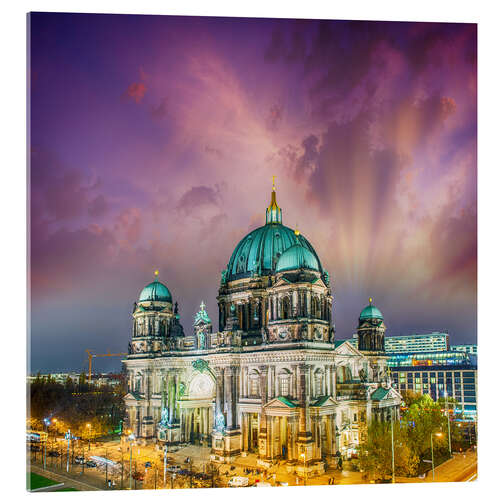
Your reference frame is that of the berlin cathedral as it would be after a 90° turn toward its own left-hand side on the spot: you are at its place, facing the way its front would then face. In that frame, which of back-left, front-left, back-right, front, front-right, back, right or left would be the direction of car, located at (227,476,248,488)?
front-right

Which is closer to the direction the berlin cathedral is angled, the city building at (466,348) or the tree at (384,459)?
the tree

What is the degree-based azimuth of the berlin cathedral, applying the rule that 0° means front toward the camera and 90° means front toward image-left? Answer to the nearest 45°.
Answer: approximately 45°

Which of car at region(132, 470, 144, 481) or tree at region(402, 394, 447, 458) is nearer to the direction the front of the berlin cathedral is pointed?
the car
